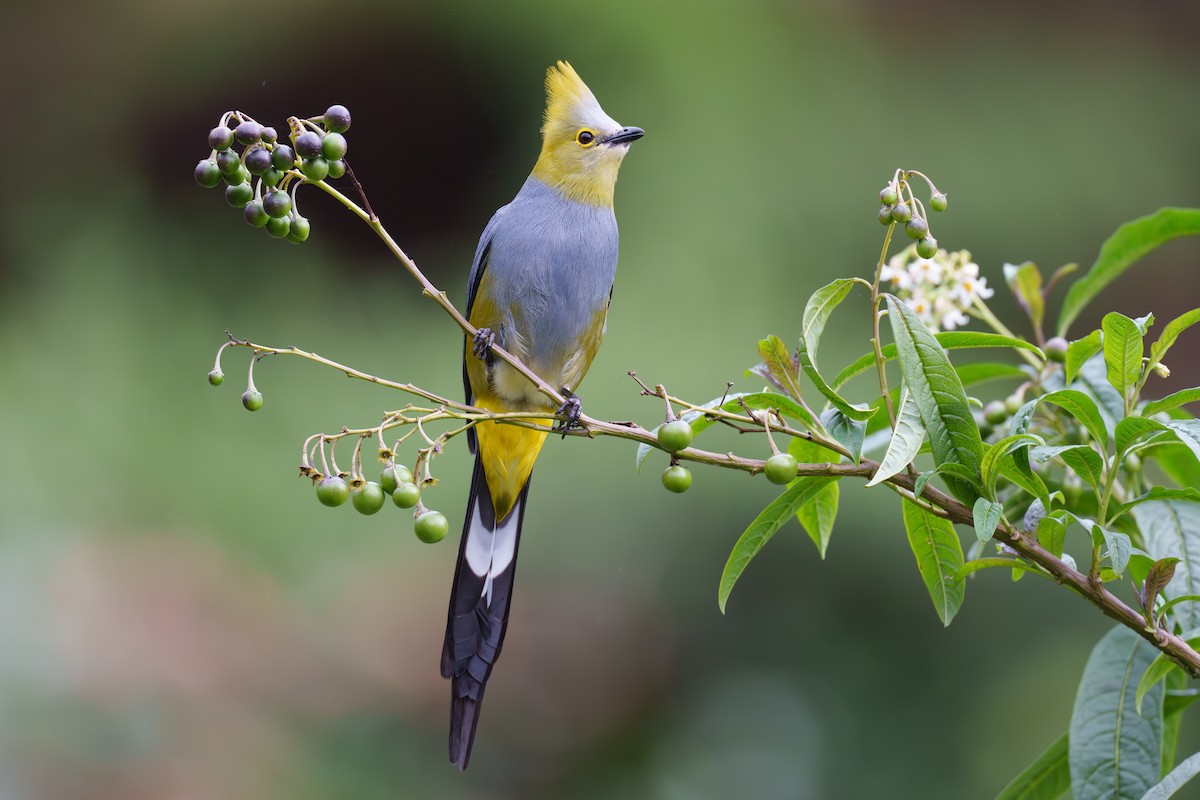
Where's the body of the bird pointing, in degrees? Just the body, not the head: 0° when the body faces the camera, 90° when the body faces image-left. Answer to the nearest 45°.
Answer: approximately 315°
